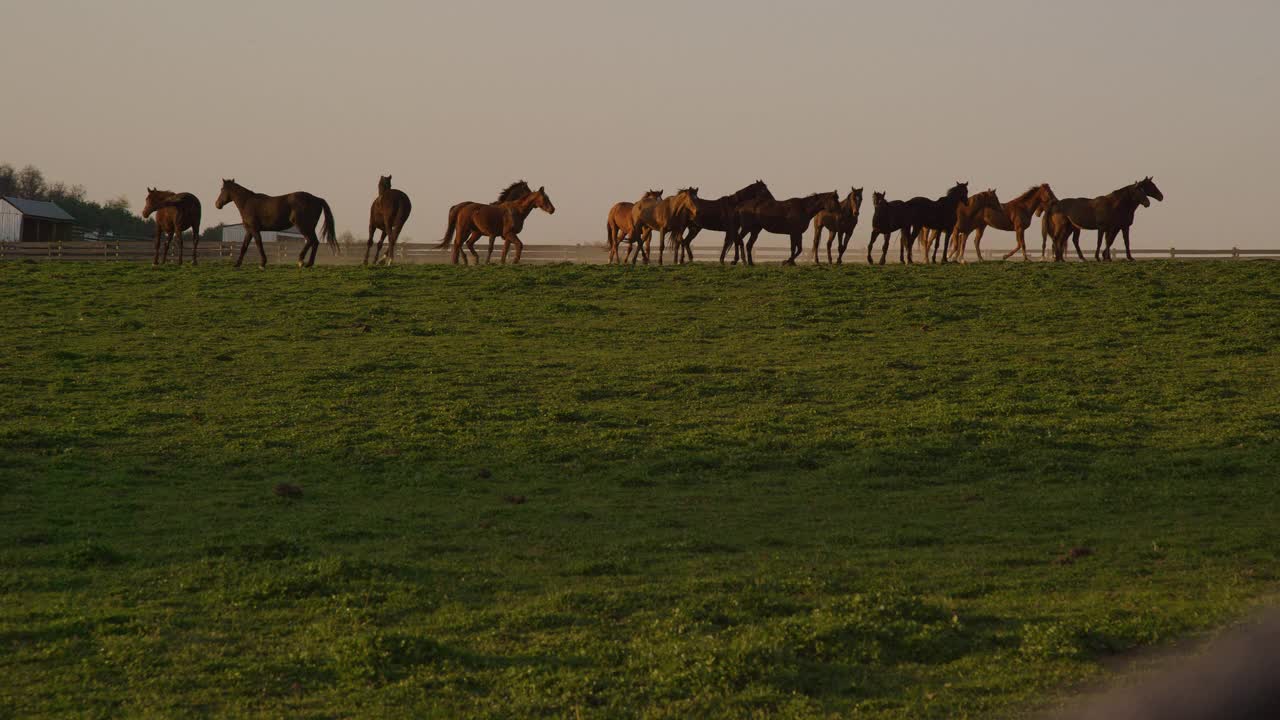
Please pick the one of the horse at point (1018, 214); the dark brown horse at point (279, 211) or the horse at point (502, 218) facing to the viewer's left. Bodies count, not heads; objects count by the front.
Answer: the dark brown horse

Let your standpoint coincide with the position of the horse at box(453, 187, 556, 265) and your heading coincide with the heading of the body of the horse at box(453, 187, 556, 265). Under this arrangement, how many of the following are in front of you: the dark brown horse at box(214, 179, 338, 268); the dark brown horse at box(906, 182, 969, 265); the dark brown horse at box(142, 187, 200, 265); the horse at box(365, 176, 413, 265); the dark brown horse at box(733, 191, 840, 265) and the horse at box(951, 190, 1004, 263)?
3

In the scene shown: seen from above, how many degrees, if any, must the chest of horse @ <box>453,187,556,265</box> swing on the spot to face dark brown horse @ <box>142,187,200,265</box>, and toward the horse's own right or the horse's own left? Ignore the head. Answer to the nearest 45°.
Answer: approximately 180°

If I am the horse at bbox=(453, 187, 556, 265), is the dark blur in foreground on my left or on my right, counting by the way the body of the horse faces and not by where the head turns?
on my right

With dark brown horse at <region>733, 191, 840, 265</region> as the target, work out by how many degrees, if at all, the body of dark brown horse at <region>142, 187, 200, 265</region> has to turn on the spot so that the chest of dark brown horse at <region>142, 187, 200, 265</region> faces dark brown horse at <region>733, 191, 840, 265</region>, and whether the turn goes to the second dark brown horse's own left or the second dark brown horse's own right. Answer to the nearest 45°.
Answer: approximately 135° to the second dark brown horse's own left

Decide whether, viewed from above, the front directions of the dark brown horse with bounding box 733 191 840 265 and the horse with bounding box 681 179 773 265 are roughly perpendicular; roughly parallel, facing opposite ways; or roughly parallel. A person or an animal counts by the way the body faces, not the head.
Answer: roughly parallel

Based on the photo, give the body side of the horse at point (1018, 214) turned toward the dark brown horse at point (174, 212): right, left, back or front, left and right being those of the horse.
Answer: back

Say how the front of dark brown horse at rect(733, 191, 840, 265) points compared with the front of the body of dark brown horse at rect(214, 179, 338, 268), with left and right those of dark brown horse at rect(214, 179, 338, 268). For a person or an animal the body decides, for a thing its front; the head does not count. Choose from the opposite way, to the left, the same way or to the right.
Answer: the opposite way

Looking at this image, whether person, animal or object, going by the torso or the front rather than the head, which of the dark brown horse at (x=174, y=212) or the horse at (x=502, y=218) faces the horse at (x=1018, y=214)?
the horse at (x=502, y=218)

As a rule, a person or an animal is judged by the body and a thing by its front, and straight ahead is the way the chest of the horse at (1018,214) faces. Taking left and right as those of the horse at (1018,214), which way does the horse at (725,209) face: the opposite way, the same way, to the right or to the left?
the same way

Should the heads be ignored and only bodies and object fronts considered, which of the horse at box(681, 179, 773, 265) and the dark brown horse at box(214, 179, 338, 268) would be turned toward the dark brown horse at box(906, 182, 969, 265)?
the horse

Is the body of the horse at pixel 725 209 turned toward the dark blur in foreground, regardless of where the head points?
no

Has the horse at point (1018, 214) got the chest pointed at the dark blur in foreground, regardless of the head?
no

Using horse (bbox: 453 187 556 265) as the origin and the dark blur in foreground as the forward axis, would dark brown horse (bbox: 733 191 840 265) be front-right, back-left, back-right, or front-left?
front-left

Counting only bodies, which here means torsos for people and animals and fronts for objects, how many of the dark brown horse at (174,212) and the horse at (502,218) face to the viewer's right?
1

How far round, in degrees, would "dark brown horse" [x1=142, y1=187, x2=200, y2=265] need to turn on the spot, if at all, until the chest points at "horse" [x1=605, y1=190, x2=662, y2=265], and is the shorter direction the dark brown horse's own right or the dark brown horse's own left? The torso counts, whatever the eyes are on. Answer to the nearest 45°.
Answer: approximately 135° to the dark brown horse's own left

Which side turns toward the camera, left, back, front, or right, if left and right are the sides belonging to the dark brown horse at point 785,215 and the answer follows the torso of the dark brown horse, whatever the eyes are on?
right

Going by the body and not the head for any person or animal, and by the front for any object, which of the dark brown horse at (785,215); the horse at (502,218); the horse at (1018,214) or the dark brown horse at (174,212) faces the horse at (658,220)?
the horse at (502,218)

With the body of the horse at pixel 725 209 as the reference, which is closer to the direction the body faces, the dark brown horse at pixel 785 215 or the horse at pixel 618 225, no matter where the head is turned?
the dark brown horse

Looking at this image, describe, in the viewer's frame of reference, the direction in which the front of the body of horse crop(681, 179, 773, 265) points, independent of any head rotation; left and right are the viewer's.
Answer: facing to the right of the viewer

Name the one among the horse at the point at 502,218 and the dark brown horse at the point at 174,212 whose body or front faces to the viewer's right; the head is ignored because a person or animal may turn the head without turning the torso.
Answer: the horse
